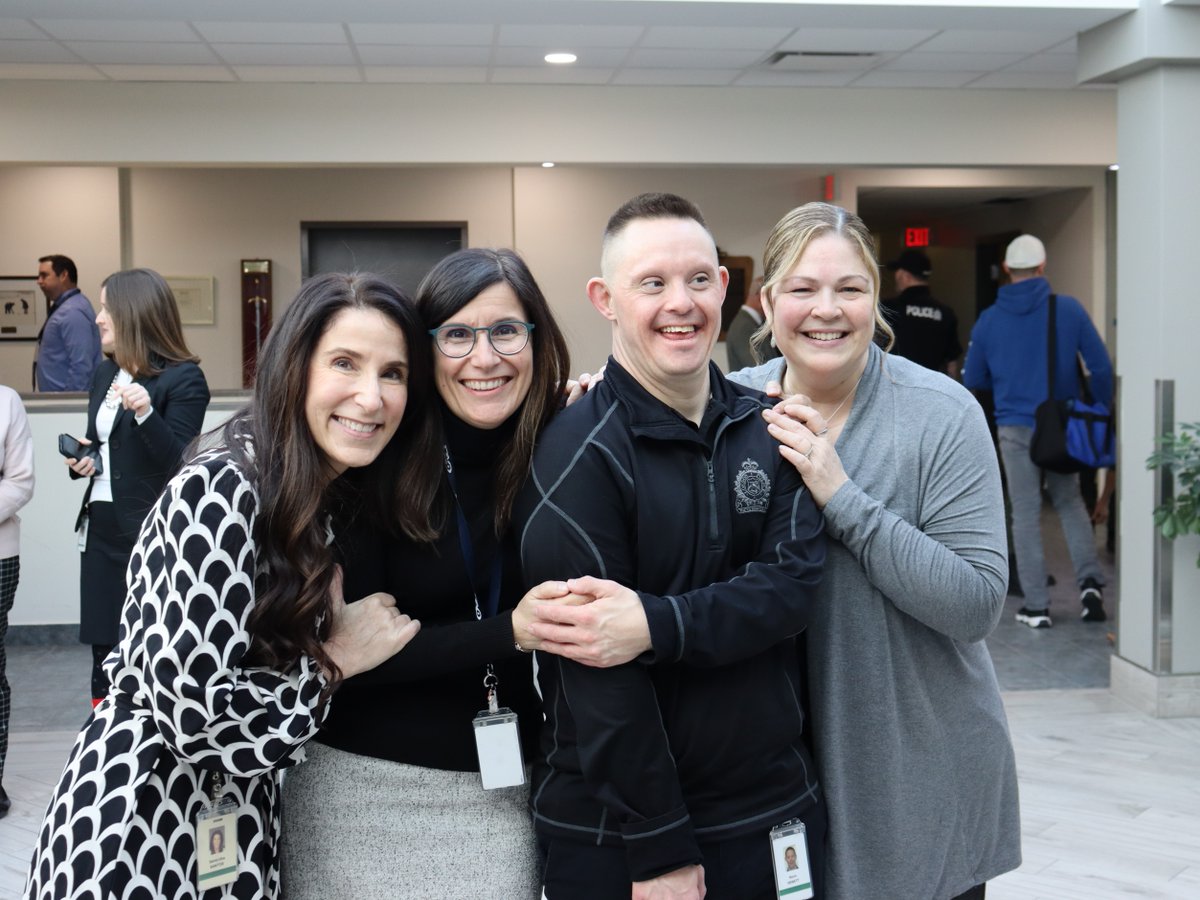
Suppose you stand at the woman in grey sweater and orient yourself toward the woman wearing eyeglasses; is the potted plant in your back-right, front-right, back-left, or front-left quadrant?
back-right

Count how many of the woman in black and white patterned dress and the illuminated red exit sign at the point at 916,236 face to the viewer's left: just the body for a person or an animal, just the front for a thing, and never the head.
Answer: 0

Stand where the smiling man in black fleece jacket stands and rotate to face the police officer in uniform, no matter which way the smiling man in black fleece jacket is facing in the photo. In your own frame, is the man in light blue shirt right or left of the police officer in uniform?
left

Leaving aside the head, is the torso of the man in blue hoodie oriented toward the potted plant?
no

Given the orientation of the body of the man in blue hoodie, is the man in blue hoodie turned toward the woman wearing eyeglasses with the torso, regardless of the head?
no

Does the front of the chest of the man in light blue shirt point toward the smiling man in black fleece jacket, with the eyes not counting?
no

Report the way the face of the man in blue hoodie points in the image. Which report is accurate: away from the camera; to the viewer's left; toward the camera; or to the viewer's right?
away from the camera

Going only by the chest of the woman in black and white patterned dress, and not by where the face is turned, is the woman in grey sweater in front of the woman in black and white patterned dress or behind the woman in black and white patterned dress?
in front

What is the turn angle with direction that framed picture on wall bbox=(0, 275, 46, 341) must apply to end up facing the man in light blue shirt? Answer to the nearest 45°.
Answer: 0° — it already faces them

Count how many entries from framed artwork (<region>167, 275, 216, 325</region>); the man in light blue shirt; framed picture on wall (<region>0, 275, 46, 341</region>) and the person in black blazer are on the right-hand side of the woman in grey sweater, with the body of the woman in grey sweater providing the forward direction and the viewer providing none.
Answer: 4

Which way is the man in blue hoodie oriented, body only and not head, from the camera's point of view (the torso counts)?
away from the camera

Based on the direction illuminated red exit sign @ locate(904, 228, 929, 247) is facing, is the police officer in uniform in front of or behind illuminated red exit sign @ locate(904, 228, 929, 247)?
in front

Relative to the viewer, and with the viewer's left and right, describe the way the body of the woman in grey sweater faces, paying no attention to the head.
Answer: facing the viewer and to the left of the viewer

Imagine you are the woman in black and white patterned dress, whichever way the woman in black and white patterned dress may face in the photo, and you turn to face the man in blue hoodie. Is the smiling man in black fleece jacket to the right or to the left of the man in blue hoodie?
right

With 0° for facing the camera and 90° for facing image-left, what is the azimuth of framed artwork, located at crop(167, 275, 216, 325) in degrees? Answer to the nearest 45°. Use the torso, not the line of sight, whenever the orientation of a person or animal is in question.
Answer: approximately 0°

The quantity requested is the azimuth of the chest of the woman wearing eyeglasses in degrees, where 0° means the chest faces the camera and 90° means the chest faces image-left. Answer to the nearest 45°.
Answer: approximately 315°
